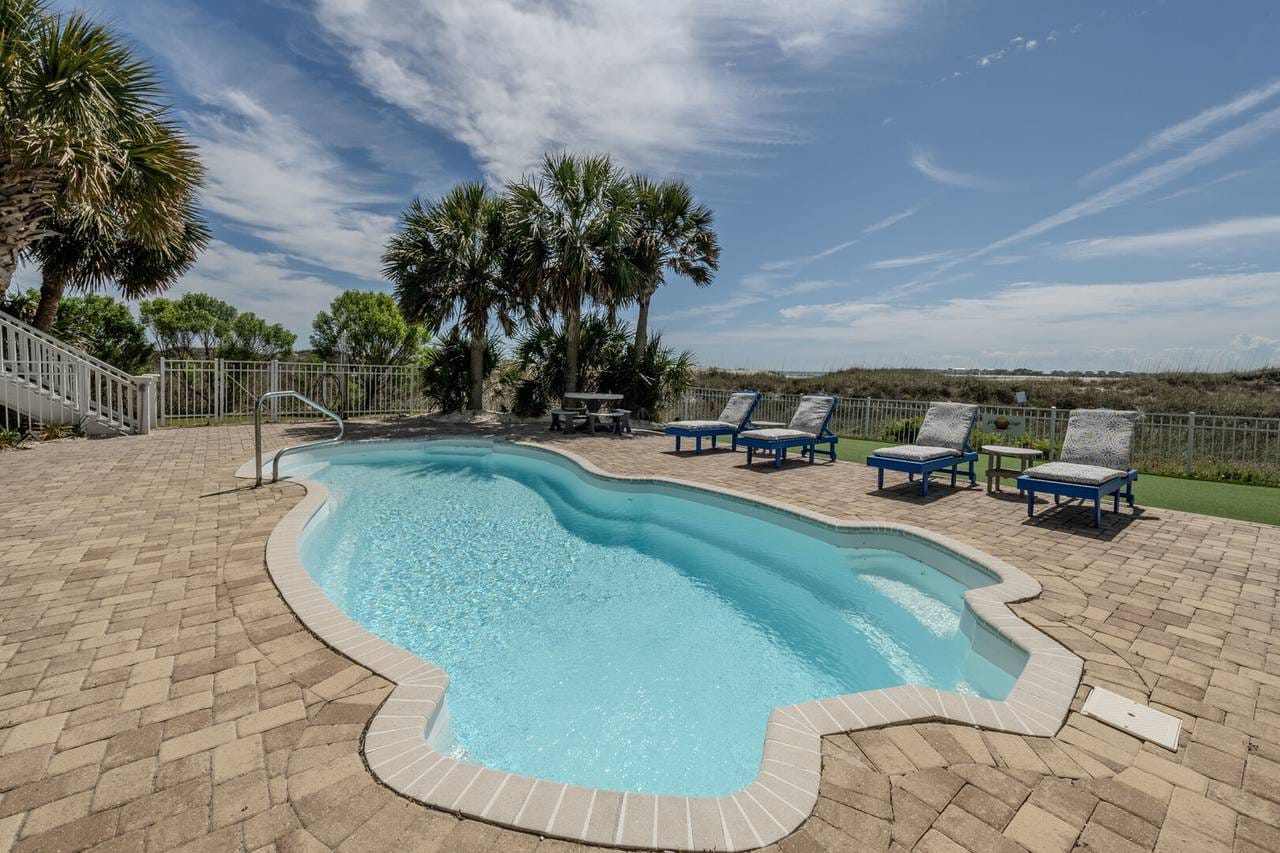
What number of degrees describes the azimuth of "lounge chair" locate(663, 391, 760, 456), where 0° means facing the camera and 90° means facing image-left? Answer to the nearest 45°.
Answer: approximately 45°

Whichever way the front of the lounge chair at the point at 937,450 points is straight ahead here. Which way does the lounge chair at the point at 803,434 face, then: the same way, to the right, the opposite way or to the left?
the same way

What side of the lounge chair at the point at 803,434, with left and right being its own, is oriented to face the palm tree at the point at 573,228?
right

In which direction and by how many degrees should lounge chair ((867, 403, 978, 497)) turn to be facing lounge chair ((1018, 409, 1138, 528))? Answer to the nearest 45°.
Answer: approximately 90° to its left

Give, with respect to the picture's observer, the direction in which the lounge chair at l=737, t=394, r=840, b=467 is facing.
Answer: facing the viewer and to the left of the viewer

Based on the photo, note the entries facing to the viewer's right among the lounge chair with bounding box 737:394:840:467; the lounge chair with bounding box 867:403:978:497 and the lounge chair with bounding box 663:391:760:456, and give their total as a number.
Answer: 0

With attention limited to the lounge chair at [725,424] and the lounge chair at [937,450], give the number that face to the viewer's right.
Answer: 0

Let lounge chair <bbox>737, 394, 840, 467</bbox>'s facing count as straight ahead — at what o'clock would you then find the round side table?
The round side table is roughly at 9 o'clock from the lounge chair.

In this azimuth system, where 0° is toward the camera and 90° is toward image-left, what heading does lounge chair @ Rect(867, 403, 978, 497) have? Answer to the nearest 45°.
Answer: approximately 45°

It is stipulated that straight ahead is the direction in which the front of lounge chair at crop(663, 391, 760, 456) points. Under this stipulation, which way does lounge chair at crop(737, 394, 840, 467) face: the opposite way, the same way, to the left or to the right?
the same way

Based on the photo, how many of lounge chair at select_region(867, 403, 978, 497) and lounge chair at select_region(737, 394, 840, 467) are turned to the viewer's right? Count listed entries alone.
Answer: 0

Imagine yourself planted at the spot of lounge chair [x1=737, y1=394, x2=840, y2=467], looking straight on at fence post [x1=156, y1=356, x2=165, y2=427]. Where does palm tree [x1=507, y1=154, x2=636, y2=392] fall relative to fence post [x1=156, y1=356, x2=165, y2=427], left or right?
right

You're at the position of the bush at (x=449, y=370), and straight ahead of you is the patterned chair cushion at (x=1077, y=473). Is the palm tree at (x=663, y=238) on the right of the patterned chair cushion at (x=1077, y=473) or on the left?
left

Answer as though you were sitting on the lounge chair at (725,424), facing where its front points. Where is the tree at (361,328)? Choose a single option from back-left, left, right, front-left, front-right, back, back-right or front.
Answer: right
